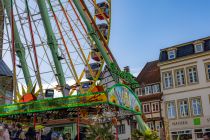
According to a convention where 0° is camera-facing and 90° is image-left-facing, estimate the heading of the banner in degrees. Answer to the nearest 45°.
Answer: approximately 0°

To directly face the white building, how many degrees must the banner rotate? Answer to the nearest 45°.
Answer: approximately 135° to its left

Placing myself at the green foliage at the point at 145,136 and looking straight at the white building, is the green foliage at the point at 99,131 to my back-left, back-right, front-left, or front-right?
back-left
